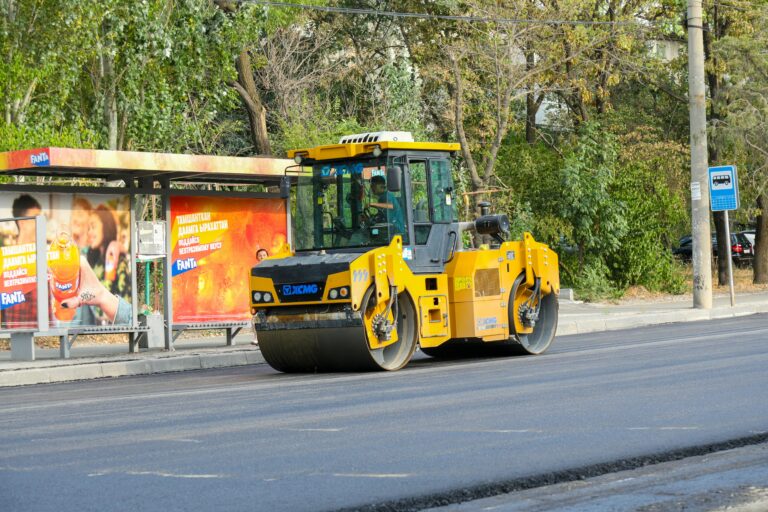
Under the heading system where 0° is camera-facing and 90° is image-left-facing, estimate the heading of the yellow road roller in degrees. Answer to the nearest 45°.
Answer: approximately 45°

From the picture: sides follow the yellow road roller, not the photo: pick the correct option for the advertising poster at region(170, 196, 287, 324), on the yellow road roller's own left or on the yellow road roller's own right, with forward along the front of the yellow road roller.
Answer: on the yellow road roller's own right

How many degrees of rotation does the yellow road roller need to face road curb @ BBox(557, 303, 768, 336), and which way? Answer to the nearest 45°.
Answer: approximately 180°

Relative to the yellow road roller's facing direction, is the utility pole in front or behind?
behind

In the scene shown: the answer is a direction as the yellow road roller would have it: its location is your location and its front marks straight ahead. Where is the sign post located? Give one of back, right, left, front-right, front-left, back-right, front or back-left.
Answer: back

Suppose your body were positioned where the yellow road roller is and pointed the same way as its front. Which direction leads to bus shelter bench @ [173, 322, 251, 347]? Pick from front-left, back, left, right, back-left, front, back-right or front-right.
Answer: right

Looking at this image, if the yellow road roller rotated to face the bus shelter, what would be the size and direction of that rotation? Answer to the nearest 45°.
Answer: approximately 90° to its right

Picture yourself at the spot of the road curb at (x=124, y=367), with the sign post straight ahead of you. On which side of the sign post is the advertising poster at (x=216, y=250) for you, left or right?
left

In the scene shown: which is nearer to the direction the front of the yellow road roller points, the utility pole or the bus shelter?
the bus shelter

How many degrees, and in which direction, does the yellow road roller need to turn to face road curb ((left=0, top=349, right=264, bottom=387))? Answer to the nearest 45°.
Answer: approximately 45° to its right
